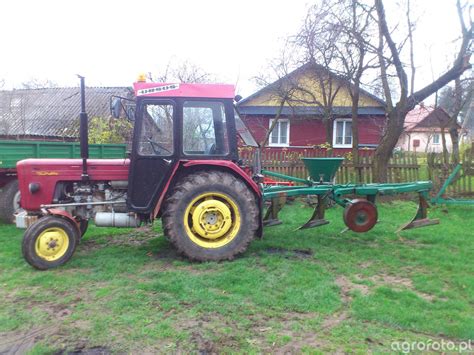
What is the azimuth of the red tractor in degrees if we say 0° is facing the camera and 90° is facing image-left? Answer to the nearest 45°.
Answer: approximately 90°

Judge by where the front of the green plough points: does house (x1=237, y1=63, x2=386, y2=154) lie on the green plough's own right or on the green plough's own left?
on the green plough's own right

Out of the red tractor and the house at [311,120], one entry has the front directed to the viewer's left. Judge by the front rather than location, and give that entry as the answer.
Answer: the red tractor

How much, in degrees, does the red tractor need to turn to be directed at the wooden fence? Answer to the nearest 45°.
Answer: approximately 135° to its right

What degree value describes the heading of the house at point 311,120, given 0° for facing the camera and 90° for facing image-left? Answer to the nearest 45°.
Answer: approximately 0°

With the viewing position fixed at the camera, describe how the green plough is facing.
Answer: facing to the left of the viewer

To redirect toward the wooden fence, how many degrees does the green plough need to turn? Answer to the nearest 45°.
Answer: approximately 90° to its right

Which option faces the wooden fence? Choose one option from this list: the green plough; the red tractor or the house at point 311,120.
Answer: the house

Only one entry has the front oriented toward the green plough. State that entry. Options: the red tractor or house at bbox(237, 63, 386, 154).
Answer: the house

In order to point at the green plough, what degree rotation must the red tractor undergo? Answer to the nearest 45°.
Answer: approximately 180°

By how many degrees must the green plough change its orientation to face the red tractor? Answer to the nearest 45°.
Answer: approximately 45° to its left
